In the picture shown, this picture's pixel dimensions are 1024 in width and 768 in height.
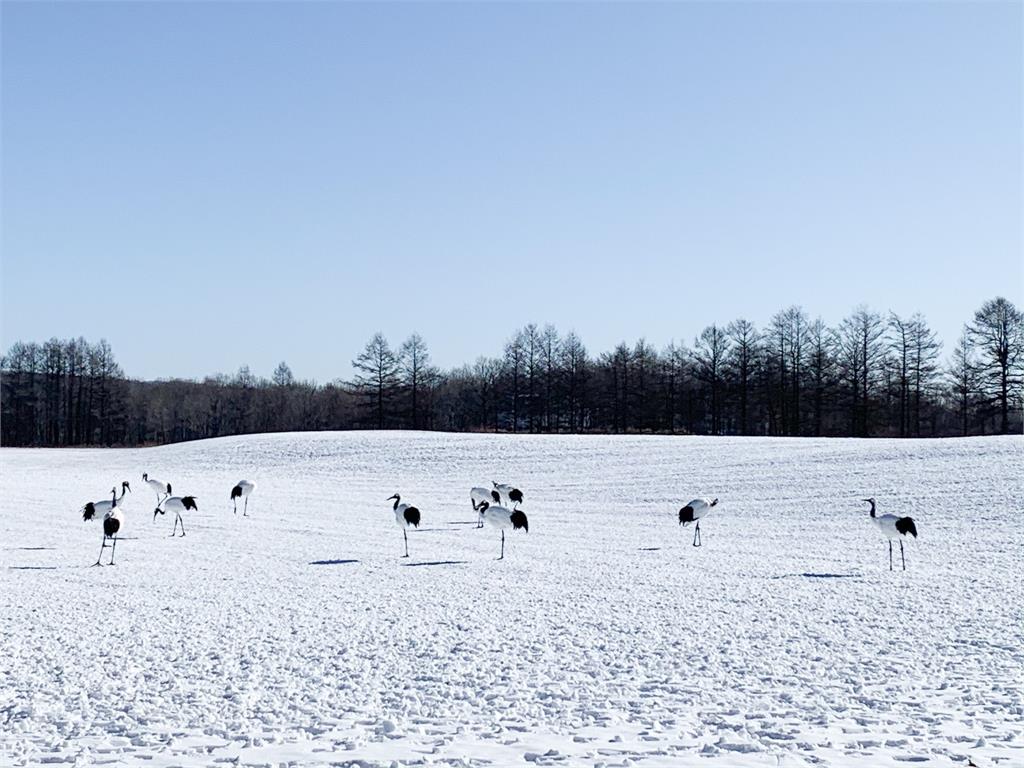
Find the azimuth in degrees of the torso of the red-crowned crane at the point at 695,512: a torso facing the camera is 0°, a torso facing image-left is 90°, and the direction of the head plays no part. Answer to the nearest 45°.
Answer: approximately 270°

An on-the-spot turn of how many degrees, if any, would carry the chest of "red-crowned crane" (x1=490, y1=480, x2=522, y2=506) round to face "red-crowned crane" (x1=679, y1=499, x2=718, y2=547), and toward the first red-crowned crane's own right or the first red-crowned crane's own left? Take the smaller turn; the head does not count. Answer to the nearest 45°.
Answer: approximately 135° to the first red-crowned crane's own left

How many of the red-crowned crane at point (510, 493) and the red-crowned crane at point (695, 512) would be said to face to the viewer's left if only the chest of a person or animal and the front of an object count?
1

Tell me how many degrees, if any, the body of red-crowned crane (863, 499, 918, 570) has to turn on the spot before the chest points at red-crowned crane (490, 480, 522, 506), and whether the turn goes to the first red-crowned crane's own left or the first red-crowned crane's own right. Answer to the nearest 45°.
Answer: approximately 45° to the first red-crowned crane's own right

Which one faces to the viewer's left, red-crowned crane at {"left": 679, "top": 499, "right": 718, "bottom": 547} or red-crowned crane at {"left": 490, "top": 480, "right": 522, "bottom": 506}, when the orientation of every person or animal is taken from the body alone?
red-crowned crane at {"left": 490, "top": 480, "right": 522, "bottom": 506}

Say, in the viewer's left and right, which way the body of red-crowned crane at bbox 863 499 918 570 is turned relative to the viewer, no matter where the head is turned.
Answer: facing to the left of the viewer

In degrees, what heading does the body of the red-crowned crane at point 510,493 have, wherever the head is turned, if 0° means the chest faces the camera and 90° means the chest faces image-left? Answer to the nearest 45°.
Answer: approximately 90°
